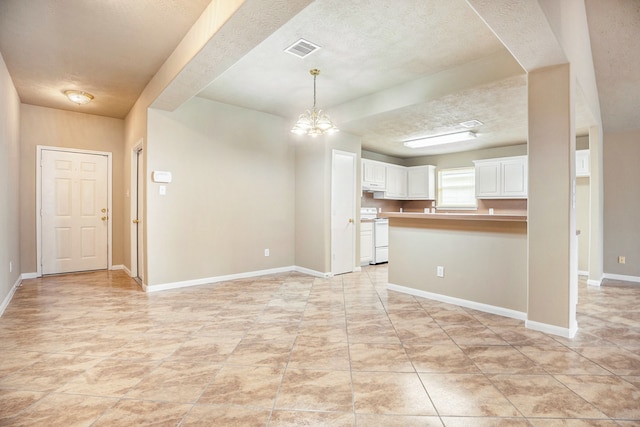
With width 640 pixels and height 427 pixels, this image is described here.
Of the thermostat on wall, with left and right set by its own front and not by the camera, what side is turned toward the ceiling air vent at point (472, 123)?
left

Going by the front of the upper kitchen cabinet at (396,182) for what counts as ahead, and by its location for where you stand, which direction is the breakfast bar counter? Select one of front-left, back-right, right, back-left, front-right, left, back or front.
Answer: front-right

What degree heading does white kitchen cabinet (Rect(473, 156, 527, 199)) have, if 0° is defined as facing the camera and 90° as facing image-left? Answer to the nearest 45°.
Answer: approximately 45°

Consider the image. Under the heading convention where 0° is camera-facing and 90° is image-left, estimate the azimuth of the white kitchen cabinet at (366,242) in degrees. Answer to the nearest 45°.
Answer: approximately 315°

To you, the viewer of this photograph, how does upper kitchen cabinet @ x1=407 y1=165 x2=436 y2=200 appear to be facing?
facing the viewer and to the left of the viewer

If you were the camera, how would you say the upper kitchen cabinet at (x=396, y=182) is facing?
facing the viewer and to the right of the viewer

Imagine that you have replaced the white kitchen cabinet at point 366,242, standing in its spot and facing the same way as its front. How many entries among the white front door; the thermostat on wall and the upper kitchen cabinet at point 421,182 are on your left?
1

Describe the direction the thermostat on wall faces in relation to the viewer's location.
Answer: facing the viewer

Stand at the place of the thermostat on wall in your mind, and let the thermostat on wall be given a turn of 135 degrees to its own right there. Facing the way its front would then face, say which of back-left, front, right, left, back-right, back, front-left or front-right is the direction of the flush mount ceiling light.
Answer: front

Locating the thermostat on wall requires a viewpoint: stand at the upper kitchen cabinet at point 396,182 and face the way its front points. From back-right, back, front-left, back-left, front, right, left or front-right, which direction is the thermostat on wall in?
right
